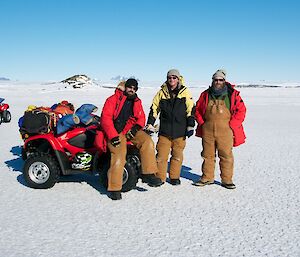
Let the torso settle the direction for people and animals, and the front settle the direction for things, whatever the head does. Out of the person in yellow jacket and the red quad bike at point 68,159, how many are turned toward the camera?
1

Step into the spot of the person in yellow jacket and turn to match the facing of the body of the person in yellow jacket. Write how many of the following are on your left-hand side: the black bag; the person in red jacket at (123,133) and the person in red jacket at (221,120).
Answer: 1

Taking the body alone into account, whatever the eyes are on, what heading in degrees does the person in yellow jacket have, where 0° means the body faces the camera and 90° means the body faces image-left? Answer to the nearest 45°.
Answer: approximately 0°

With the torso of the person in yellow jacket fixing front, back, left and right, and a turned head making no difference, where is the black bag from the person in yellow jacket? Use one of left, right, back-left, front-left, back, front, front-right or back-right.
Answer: right

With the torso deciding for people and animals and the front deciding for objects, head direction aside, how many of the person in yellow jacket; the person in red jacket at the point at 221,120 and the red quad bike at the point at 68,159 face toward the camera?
2

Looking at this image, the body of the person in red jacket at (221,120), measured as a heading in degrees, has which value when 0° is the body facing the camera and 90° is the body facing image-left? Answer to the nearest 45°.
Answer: approximately 0°

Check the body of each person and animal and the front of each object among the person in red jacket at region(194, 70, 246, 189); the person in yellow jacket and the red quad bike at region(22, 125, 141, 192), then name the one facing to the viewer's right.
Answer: the red quad bike

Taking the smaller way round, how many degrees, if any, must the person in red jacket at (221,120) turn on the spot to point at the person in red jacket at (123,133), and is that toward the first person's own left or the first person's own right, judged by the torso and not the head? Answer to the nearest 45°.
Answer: approximately 45° to the first person's own right

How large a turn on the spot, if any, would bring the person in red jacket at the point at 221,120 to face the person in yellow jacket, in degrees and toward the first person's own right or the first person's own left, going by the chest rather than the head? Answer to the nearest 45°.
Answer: approximately 90° to the first person's own right

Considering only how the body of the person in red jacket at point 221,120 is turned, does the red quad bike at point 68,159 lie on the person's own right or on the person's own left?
on the person's own right

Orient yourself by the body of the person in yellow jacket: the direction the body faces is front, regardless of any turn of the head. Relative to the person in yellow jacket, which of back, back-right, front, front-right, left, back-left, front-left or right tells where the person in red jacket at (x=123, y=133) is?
front-right
